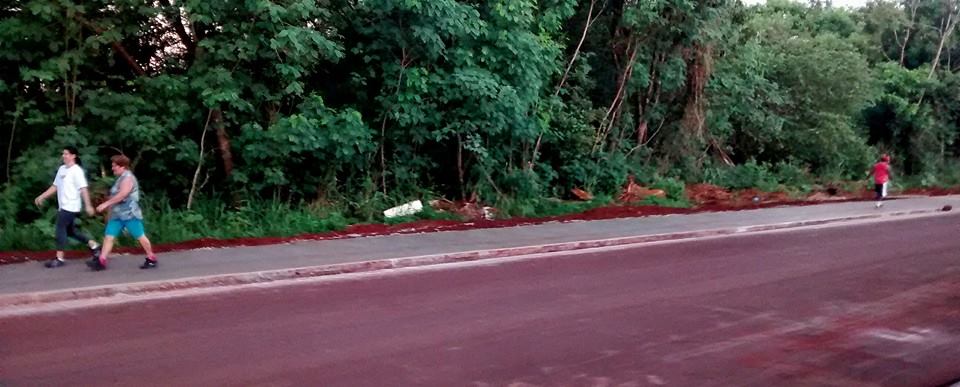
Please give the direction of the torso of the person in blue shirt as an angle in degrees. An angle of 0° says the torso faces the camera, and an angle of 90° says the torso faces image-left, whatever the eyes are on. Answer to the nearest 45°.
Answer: approximately 90°

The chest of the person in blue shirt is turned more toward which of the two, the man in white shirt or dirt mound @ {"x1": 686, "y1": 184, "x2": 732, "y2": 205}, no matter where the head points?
the man in white shirt

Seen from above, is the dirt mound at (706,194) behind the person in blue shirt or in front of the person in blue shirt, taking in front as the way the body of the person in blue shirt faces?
behind

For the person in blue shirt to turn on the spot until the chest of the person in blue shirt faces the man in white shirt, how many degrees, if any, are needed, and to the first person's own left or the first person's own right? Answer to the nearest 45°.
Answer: approximately 45° to the first person's own right
